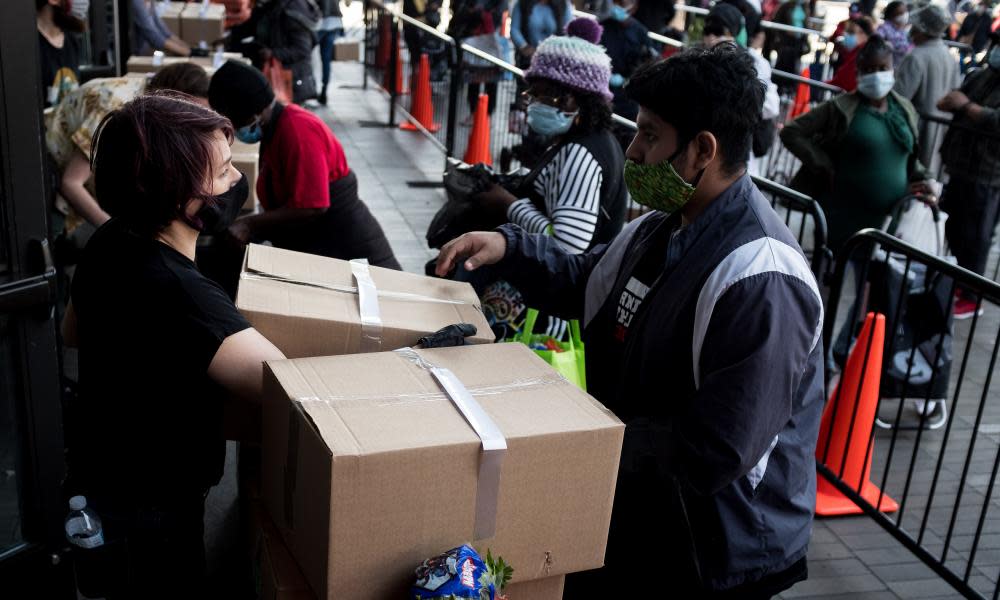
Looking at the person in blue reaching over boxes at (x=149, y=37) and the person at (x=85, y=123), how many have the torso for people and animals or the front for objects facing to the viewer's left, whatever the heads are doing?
0

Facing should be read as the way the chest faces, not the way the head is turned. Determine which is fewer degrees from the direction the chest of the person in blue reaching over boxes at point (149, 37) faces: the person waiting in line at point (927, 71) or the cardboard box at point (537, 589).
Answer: the person waiting in line

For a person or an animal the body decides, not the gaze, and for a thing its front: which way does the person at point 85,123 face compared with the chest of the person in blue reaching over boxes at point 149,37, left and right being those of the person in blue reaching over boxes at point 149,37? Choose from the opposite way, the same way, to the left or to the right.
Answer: the same way

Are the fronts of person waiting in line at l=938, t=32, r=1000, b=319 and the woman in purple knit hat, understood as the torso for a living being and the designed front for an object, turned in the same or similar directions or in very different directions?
same or similar directions

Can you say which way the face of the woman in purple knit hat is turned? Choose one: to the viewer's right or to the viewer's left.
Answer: to the viewer's left

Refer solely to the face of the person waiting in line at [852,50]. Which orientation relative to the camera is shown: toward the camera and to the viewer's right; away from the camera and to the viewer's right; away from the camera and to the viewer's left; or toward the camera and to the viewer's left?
toward the camera and to the viewer's left

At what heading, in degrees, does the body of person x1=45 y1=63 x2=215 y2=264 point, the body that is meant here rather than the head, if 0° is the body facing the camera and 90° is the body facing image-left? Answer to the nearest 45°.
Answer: approximately 270°

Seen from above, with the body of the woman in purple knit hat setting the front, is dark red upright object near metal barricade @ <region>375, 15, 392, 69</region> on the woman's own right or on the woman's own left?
on the woman's own right

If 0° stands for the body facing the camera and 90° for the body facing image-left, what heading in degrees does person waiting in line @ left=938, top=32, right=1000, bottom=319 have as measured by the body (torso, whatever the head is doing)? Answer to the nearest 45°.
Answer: approximately 45°

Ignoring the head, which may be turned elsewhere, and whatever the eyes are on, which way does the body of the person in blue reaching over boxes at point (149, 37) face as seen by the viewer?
to the viewer's right
